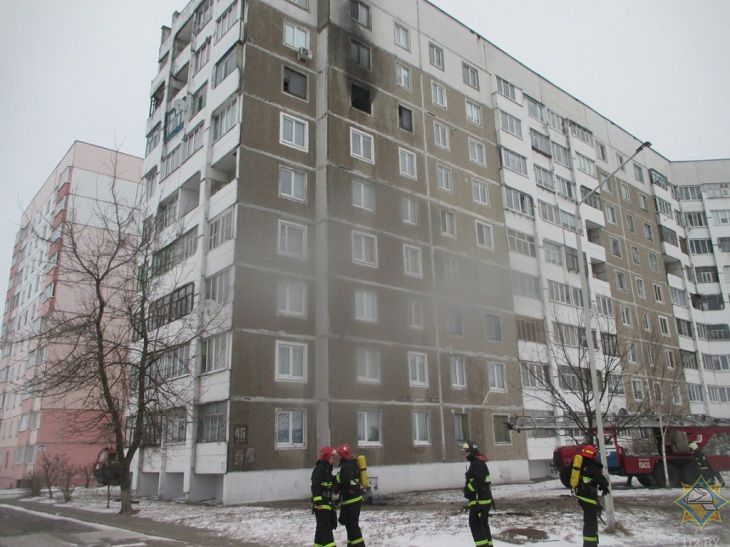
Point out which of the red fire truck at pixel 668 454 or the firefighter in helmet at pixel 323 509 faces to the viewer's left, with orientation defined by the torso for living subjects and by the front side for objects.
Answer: the red fire truck

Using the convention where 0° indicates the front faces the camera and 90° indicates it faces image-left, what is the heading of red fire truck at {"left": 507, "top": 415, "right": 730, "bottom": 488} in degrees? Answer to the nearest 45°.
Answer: approximately 90°

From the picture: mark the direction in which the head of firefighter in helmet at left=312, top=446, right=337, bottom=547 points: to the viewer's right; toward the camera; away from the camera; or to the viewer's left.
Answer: to the viewer's right

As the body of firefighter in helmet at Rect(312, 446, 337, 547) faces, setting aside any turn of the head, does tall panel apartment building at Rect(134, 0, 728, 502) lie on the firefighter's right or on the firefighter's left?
on the firefighter's left

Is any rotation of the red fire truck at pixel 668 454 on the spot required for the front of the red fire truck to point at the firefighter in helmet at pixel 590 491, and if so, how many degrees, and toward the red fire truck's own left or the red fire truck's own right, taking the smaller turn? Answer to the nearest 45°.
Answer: approximately 90° to the red fire truck's own left

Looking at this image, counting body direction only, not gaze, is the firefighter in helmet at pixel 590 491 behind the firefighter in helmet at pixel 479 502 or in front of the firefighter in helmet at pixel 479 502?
behind

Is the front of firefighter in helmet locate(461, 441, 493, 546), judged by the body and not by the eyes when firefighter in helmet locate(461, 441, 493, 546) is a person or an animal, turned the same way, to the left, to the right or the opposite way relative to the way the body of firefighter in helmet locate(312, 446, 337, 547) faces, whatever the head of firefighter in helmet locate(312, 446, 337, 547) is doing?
the opposite way

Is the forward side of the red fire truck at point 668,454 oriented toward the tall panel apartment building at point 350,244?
yes

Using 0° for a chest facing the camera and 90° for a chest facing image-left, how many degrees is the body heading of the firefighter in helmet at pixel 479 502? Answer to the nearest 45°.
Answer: approximately 90°

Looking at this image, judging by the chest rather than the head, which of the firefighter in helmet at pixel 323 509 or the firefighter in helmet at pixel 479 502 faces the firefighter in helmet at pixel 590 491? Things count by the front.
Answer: the firefighter in helmet at pixel 323 509
